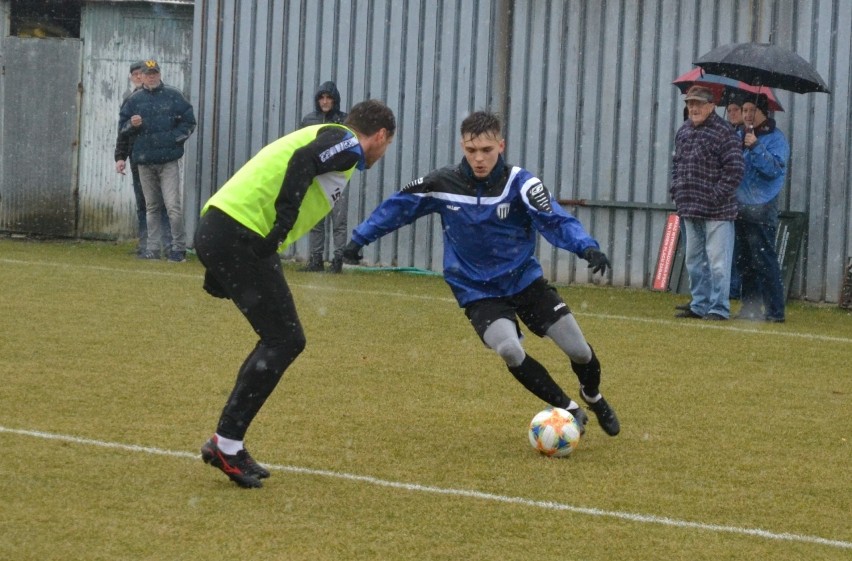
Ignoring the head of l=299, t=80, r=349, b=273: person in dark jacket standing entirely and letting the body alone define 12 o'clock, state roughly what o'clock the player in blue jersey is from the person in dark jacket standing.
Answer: The player in blue jersey is roughly at 12 o'clock from the person in dark jacket standing.

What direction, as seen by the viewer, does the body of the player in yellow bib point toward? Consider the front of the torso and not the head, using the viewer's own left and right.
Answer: facing to the right of the viewer

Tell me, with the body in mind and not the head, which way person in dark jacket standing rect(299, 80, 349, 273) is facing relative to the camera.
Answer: toward the camera

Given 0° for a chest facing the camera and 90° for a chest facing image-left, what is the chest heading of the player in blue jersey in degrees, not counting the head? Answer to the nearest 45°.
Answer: approximately 0°

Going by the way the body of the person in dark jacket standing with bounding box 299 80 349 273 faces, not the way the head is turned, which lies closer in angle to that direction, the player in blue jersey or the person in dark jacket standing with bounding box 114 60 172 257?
the player in blue jersey

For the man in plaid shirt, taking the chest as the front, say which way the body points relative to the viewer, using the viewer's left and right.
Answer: facing the viewer and to the left of the viewer

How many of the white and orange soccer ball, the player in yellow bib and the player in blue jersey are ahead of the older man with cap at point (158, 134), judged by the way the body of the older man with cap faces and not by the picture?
3

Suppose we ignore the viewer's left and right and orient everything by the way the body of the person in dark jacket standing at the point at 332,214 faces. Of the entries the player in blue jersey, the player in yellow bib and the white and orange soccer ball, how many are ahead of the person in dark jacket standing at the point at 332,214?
3

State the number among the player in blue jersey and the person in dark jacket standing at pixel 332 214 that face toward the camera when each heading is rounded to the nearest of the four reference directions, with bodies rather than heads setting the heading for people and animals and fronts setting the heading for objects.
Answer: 2

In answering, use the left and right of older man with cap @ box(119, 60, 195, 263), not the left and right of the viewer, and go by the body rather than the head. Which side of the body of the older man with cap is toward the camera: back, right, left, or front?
front
